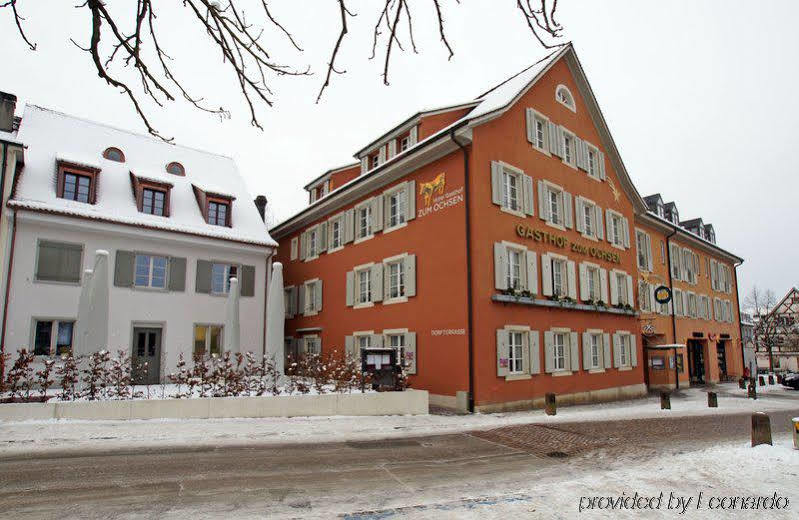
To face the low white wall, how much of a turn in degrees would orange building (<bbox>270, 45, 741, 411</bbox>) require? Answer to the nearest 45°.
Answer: approximately 90° to its right

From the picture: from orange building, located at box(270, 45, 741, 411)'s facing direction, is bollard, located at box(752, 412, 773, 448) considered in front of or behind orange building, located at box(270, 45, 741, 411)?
in front
